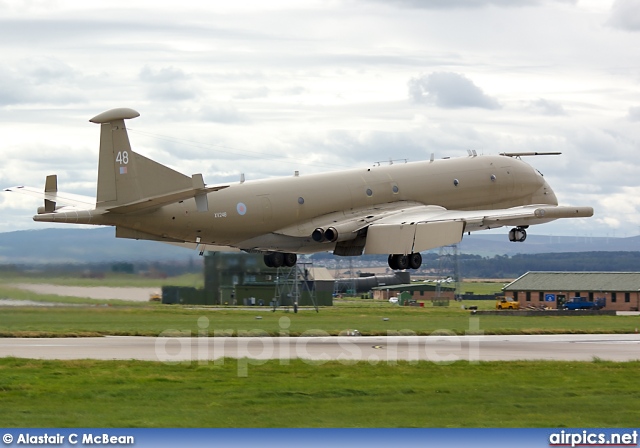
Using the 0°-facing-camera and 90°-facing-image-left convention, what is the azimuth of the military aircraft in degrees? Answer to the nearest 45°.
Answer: approximately 225°
